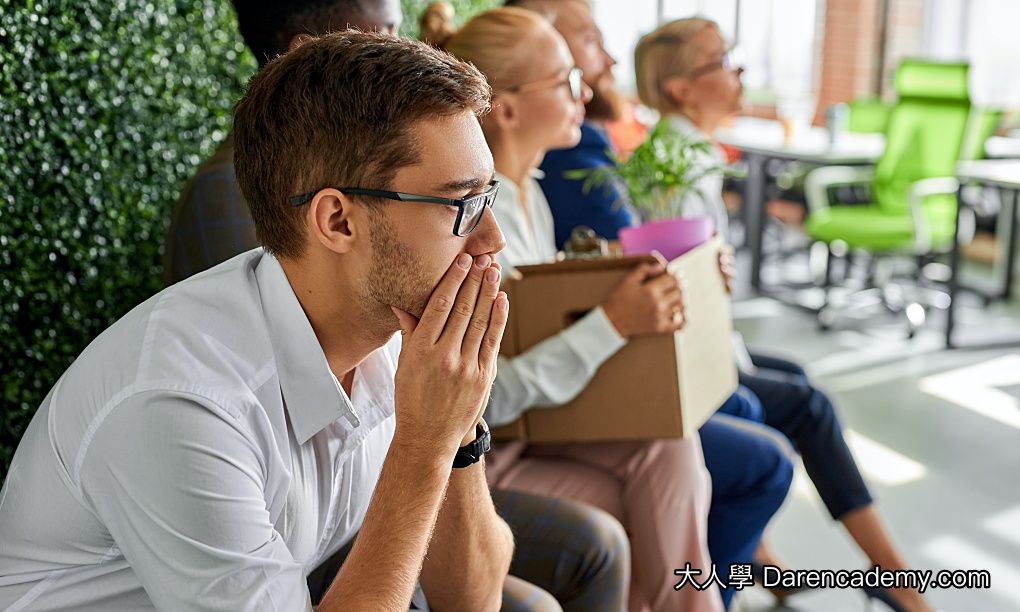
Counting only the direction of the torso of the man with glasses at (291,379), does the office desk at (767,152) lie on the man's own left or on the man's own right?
on the man's own left

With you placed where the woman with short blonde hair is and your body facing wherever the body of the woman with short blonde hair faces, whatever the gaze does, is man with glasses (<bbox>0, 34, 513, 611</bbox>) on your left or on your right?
on your right

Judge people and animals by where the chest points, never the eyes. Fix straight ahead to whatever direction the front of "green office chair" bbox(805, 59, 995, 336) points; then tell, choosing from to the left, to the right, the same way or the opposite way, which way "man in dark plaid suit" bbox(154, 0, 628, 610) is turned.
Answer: the opposite way

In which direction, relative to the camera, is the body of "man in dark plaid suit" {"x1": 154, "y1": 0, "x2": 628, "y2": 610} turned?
to the viewer's right

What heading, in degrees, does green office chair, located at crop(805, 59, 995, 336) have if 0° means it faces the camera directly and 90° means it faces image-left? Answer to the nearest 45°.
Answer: approximately 45°

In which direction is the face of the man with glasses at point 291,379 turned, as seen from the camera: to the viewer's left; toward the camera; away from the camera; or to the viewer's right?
to the viewer's right

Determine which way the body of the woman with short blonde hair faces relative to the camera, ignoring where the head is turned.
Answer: to the viewer's right

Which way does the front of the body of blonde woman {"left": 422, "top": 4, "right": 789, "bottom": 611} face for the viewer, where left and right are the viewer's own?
facing to the right of the viewer

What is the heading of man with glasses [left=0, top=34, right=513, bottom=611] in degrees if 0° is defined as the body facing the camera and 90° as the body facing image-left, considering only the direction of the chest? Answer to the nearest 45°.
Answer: approximately 270°

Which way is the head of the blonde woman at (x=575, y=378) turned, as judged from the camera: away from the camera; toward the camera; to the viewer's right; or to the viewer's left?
to the viewer's right

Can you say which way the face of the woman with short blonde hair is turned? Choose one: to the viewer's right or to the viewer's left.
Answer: to the viewer's right

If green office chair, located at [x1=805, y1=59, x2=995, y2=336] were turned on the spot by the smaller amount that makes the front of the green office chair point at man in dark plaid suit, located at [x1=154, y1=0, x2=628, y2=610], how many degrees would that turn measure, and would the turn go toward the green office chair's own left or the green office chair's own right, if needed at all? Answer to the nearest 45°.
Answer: approximately 45° to the green office chair's own left
